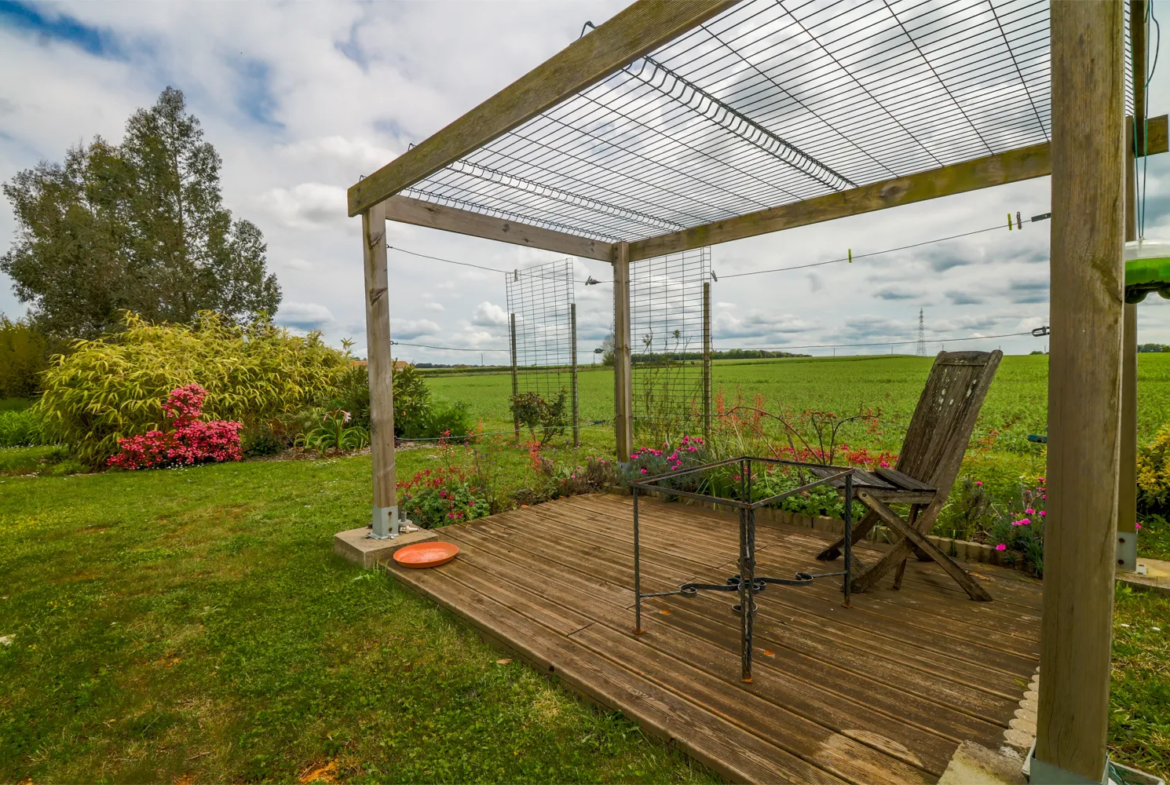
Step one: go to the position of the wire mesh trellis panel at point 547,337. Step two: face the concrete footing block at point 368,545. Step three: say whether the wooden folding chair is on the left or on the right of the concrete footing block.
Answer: left

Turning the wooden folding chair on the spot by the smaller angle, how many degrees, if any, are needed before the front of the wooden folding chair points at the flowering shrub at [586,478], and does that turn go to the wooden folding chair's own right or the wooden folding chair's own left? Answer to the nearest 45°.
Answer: approximately 45° to the wooden folding chair's own right

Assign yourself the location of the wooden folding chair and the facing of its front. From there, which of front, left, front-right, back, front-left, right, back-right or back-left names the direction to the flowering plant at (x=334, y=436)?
front-right

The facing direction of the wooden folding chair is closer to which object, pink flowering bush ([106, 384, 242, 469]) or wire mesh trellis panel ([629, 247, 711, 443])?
the pink flowering bush

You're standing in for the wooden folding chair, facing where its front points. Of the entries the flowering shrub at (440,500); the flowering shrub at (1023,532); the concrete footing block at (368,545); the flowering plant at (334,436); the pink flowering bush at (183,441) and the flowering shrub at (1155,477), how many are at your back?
2

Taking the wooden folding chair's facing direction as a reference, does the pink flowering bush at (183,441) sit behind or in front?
in front

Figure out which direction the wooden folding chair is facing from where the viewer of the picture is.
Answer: facing the viewer and to the left of the viewer

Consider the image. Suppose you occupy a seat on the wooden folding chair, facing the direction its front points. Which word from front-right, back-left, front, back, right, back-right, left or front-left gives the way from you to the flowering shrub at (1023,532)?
back

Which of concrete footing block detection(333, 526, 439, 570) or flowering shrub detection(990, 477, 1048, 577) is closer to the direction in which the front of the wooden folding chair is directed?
the concrete footing block

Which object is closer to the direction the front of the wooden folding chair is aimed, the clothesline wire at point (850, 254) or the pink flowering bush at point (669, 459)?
the pink flowering bush

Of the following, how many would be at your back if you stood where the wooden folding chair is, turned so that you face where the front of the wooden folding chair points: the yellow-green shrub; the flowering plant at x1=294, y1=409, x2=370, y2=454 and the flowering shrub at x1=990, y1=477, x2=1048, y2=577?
1

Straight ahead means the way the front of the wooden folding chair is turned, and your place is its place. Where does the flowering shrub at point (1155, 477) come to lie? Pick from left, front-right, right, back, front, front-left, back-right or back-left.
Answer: back

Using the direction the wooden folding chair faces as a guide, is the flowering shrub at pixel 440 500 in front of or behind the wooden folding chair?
in front

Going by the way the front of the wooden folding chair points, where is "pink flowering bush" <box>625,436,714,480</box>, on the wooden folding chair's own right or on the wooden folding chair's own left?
on the wooden folding chair's own right

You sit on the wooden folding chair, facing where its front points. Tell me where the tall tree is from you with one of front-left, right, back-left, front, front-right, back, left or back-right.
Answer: front-right
